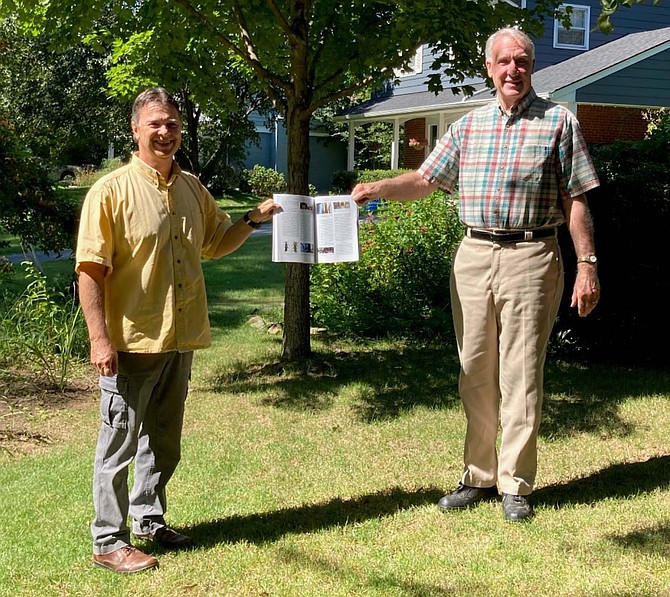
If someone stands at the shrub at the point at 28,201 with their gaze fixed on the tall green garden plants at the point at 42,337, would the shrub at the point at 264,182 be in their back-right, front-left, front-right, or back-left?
back-left

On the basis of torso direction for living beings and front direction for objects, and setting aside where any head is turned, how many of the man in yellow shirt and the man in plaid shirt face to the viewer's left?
0

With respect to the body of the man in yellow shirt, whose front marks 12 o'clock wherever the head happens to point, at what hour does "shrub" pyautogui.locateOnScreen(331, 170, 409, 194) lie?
The shrub is roughly at 8 o'clock from the man in yellow shirt.

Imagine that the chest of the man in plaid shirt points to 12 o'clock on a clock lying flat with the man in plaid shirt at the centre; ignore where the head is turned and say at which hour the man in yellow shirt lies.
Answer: The man in yellow shirt is roughly at 2 o'clock from the man in plaid shirt.

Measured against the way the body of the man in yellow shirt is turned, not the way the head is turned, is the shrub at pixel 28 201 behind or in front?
behind

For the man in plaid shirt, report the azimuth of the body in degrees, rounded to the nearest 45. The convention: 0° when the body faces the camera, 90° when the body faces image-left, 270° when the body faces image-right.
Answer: approximately 0°

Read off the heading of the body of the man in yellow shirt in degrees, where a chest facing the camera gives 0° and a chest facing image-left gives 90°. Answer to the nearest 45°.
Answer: approximately 315°

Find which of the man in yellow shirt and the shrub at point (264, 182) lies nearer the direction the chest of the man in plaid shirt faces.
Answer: the man in yellow shirt

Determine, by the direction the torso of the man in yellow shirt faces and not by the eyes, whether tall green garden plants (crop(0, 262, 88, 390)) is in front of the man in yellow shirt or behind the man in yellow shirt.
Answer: behind

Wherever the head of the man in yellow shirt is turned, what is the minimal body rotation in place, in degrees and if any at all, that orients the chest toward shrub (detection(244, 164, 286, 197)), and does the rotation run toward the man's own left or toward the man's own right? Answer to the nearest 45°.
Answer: approximately 135° to the man's own left
